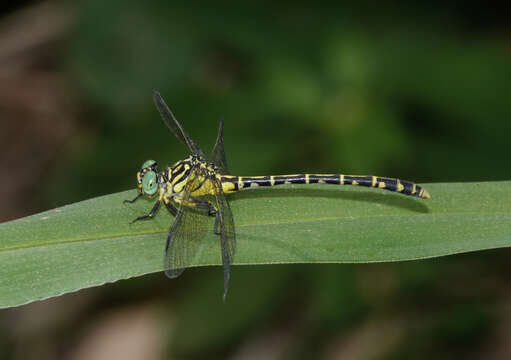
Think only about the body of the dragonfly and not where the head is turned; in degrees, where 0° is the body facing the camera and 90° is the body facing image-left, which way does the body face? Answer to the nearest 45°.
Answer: approximately 90°
